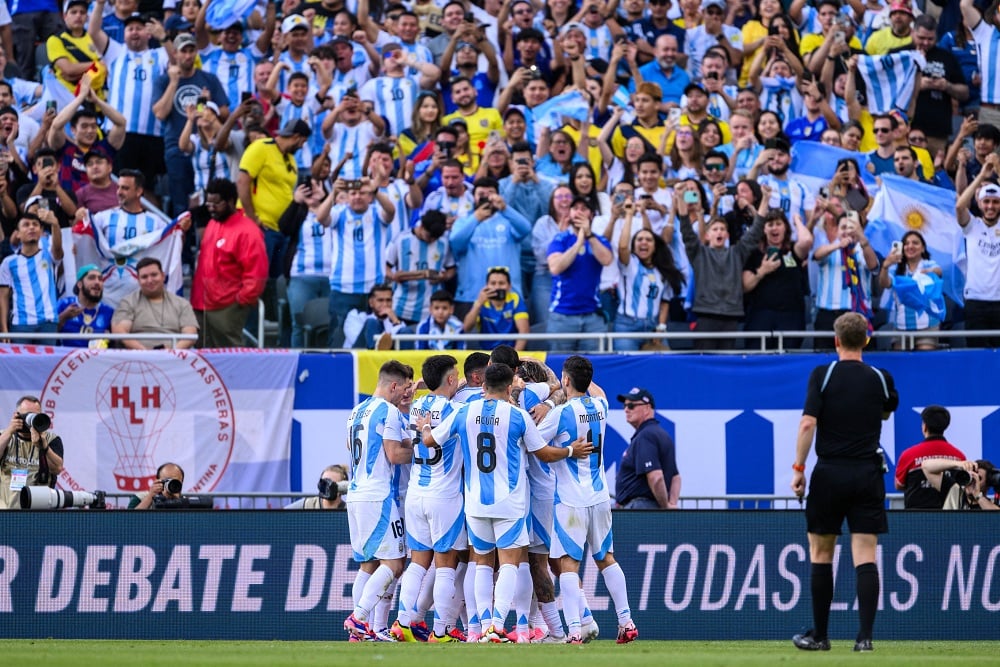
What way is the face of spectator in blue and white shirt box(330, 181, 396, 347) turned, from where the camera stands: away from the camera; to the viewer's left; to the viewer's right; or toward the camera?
toward the camera

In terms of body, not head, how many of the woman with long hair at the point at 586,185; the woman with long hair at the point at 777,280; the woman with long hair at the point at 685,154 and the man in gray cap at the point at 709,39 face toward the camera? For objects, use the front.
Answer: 4

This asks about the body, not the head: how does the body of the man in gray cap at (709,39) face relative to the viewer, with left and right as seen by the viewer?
facing the viewer

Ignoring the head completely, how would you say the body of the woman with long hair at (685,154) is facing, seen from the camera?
toward the camera

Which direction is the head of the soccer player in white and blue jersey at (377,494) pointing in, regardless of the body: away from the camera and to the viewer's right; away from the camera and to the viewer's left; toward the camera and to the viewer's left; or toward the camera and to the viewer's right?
away from the camera and to the viewer's right

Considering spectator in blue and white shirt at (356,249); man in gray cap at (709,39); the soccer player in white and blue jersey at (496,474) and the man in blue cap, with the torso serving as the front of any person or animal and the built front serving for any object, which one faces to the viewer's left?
the man in blue cap

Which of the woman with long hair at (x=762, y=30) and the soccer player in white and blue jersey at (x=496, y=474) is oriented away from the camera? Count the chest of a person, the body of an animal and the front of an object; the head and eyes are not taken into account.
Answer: the soccer player in white and blue jersey

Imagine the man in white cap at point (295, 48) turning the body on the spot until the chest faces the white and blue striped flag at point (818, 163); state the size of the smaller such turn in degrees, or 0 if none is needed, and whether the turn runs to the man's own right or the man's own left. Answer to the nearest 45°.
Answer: approximately 90° to the man's own left

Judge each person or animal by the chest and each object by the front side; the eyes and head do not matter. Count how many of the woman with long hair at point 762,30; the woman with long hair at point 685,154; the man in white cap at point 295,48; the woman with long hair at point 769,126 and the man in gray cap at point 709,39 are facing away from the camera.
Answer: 0

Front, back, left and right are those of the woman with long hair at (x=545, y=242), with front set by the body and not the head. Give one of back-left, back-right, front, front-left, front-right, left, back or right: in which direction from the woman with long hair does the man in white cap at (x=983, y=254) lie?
front-left

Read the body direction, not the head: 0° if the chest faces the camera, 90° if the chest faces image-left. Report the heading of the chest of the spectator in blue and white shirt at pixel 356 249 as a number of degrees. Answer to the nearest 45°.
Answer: approximately 0°

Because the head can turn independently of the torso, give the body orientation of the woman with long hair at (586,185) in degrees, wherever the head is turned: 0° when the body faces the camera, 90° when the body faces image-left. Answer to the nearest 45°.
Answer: approximately 0°

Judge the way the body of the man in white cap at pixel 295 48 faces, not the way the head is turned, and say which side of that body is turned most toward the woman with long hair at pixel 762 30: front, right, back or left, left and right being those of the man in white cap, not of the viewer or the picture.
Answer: left

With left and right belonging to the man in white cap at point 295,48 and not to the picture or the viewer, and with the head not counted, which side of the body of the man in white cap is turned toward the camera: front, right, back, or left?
front

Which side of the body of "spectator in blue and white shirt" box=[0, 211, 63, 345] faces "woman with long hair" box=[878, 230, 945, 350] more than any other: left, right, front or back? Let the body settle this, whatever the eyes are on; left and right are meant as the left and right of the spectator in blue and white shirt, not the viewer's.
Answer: left

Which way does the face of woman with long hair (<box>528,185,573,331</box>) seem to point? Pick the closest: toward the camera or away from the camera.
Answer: toward the camera

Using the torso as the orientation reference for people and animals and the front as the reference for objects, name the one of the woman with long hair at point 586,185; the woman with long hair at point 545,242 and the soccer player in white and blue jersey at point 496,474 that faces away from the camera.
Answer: the soccer player in white and blue jersey

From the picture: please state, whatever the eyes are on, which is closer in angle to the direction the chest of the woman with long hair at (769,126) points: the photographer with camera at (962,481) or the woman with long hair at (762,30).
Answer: the photographer with camera

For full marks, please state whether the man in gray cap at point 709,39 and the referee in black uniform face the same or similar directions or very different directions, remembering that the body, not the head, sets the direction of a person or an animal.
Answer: very different directions

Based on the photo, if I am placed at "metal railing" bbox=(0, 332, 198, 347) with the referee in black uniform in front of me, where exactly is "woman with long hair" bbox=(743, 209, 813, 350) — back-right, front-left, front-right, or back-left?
front-left
